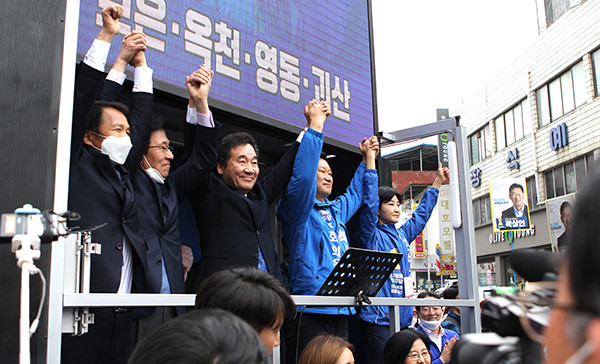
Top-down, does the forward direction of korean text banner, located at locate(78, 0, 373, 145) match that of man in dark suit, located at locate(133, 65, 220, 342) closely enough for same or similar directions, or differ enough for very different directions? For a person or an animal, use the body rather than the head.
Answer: same or similar directions

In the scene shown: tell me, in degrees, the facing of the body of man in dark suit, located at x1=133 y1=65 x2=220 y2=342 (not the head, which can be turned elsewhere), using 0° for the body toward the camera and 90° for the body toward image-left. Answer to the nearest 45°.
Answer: approximately 315°

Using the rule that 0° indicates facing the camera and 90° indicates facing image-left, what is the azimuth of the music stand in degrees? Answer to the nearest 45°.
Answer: approximately 135°

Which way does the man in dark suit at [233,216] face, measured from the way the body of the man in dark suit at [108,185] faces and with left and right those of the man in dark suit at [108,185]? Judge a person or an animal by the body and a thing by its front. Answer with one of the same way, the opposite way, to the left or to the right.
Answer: the same way

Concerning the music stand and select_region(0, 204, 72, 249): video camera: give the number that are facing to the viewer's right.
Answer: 1

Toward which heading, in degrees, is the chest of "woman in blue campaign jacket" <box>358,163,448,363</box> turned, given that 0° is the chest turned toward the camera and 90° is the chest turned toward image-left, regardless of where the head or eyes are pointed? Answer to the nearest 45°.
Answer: approximately 315°

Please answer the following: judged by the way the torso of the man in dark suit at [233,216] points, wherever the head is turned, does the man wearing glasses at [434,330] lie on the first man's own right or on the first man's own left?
on the first man's own left

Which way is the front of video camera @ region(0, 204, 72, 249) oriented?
to the viewer's right

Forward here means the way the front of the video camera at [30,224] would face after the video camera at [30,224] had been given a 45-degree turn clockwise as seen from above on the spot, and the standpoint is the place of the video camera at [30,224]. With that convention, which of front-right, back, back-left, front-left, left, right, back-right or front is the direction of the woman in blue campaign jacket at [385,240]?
left

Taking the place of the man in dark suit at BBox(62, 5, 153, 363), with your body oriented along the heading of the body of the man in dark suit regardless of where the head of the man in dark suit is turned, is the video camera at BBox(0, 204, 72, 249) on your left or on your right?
on your right

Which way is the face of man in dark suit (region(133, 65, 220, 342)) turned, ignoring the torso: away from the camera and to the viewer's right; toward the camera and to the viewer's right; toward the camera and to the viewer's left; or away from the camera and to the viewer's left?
toward the camera and to the viewer's right

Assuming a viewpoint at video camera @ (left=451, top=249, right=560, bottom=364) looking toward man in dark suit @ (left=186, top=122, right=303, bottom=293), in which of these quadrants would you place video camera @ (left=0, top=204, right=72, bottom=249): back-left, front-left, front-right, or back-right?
front-left

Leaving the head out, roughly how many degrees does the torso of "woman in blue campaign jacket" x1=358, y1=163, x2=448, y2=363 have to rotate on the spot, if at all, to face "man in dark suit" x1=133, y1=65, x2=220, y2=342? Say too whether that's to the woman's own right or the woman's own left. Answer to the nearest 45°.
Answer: approximately 90° to the woman's own right

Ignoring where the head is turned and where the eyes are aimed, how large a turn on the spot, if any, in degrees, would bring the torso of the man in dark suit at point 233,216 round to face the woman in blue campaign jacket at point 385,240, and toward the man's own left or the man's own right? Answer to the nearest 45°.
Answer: approximately 90° to the man's own left

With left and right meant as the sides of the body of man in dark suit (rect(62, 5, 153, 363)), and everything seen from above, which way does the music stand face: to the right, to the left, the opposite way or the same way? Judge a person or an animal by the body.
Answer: the opposite way

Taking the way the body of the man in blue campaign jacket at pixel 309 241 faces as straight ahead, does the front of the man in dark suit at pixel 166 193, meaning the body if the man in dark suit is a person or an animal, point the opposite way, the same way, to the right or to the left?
the same way
